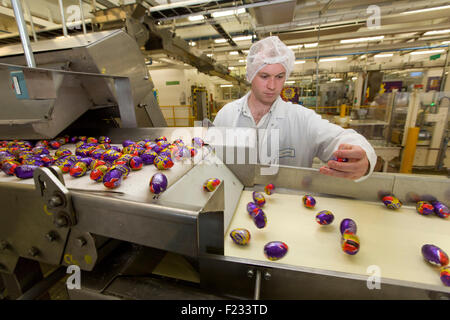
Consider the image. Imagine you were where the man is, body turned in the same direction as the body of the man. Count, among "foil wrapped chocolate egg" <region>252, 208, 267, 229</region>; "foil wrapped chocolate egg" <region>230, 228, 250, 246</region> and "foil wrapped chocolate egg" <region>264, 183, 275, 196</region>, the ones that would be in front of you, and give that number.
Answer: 3

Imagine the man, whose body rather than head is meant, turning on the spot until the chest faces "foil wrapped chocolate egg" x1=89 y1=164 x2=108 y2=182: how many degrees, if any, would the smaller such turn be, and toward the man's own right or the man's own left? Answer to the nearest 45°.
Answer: approximately 45° to the man's own right

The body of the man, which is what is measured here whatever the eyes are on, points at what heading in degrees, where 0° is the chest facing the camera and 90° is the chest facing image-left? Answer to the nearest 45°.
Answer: approximately 0°

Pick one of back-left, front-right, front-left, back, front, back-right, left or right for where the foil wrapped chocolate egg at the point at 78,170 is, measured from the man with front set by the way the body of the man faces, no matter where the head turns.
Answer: front-right

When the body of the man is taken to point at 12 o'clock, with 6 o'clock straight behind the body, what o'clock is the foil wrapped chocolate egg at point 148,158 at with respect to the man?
The foil wrapped chocolate egg is roughly at 1 o'clock from the man.

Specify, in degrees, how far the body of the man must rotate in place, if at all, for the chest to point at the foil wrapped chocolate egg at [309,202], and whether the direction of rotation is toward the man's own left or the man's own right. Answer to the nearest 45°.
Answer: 0° — they already face it

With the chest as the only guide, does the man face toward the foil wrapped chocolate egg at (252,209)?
yes

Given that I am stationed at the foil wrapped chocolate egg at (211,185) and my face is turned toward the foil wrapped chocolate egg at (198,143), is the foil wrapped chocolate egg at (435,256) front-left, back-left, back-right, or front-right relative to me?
back-right

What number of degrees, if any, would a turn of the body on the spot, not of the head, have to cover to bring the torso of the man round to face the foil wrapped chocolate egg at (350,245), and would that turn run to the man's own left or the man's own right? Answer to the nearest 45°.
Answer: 0° — they already face it

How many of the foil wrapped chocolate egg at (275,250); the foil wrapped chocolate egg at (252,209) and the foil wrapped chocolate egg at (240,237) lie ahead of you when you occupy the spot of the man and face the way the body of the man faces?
3

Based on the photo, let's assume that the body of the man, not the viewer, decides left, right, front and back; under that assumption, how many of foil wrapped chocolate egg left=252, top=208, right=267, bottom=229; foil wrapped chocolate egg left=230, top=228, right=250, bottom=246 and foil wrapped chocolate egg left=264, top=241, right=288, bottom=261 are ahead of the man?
3
